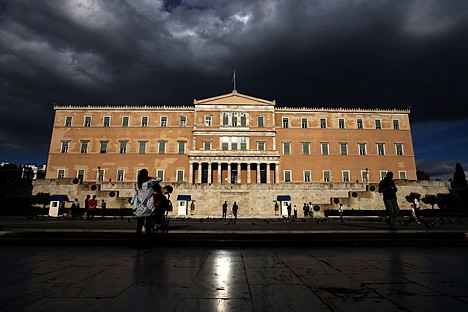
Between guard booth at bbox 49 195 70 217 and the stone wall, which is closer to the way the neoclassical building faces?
the stone wall

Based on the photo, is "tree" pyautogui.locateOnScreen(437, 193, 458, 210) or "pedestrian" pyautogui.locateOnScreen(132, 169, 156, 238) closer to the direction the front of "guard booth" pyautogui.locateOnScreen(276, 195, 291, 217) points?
the pedestrian

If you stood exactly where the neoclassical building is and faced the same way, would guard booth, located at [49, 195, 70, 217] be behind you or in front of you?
in front

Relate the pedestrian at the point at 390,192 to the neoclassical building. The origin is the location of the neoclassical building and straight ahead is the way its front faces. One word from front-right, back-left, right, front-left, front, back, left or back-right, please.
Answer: front

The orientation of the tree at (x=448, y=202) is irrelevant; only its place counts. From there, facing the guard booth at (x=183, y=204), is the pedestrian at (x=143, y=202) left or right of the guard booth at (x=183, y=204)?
left

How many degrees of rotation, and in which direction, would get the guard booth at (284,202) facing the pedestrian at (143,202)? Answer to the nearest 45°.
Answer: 0° — it already faces them

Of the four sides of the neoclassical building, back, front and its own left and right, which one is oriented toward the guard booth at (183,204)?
front

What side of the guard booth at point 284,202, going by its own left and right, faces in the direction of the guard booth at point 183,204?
right

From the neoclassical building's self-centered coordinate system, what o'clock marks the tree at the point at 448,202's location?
The tree is roughly at 10 o'clock from the neoclassical building.

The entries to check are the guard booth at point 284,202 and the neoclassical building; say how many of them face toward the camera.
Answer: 2

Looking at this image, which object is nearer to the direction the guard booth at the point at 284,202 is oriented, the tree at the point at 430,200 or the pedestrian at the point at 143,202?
the pedestrian

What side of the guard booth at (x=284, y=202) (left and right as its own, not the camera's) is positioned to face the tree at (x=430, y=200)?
left

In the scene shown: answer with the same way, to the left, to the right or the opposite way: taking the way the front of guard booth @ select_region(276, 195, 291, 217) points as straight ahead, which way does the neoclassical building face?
the same way

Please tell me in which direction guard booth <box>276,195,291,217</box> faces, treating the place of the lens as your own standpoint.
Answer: facing the viewer

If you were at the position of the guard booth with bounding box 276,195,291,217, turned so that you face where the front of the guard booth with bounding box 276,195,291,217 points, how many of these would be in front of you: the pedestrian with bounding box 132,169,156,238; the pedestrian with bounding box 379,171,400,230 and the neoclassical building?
2

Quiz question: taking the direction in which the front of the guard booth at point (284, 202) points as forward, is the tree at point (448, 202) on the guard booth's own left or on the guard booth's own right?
on the guard booth's own left

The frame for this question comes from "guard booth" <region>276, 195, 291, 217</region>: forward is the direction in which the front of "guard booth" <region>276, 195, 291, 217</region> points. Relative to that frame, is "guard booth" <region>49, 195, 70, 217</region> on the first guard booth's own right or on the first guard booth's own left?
on the first guard booth's own right

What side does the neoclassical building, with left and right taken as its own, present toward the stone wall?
front
